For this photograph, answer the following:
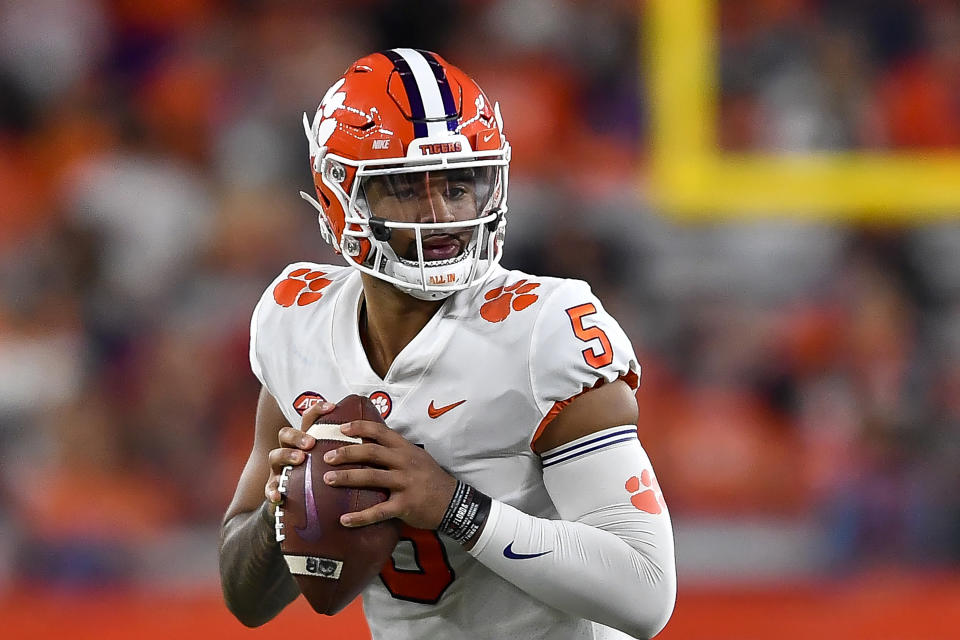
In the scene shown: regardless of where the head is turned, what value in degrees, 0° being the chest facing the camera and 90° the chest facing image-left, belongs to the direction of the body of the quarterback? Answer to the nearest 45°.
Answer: approximately 45°
